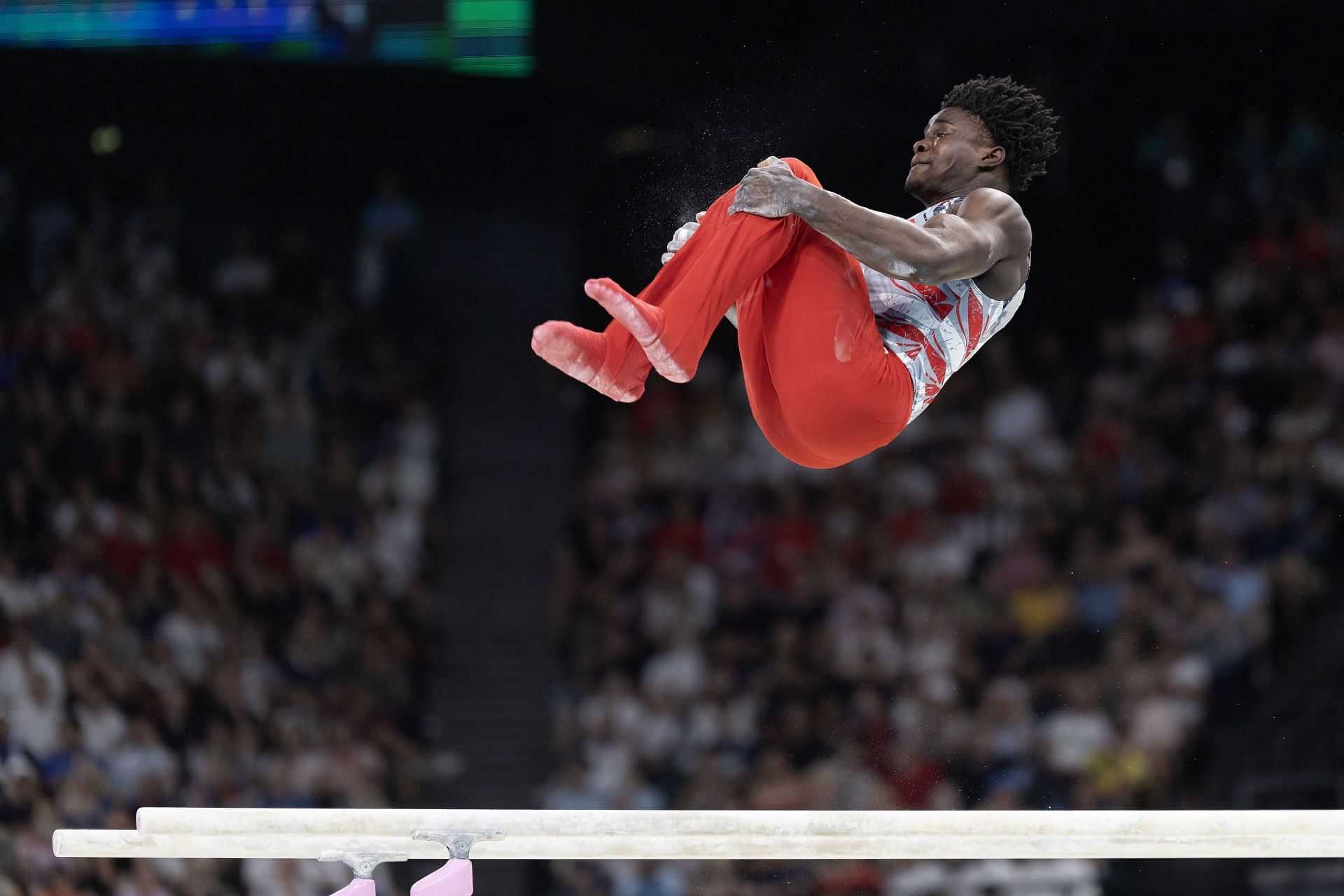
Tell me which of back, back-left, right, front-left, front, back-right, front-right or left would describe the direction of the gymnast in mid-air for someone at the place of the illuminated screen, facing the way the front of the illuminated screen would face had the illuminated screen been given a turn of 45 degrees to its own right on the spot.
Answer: front-left

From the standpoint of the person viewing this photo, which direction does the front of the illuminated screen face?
facing the viewer
